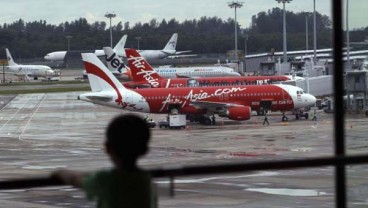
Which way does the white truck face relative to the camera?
to the viewer's left
